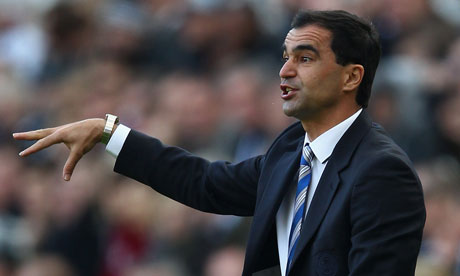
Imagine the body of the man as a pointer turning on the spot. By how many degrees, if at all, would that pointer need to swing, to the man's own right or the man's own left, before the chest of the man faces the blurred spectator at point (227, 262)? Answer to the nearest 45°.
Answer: approximately 135° to the man's own right

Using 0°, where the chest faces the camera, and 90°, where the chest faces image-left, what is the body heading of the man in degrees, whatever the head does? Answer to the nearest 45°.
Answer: approximately 45°

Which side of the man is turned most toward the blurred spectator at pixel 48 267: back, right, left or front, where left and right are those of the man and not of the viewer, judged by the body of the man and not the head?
right

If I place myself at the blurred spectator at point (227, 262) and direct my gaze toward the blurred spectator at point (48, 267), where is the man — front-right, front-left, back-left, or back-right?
back-left
